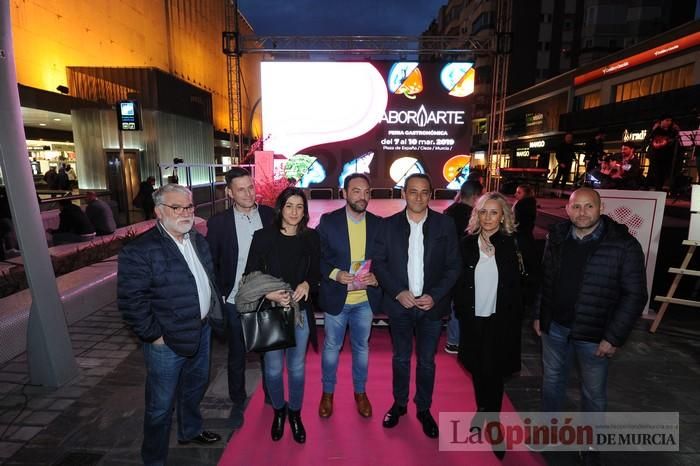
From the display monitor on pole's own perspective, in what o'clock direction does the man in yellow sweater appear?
The man in yellow sweater is roughly at 12 o'clock from the display monitor on pole.

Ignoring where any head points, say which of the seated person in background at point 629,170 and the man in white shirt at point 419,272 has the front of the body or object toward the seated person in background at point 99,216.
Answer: the seated person in background at point 629,170

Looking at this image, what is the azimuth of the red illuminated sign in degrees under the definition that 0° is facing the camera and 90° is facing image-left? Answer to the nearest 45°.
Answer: approximately 45°

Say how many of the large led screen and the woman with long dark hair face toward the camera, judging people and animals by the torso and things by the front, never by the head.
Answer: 2

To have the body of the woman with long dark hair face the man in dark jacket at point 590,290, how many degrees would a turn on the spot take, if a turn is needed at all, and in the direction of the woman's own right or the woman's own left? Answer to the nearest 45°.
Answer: approximately 90° to the woman's own left

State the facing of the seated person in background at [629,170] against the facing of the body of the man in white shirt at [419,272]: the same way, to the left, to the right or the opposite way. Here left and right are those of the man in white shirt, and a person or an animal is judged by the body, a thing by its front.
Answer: to the right

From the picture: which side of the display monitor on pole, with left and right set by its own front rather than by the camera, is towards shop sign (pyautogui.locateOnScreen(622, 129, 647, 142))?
left

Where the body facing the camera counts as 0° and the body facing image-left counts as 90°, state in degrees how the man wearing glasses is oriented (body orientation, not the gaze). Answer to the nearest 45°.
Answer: approximately 315°

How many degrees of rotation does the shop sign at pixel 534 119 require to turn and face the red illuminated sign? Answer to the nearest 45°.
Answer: approximately 45° to its left

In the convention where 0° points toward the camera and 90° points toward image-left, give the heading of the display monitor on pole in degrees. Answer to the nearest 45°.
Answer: approximately 0°
